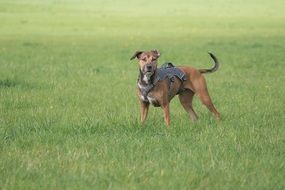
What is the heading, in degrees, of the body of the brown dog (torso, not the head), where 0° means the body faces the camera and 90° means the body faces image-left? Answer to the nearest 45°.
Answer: approximately 45°
